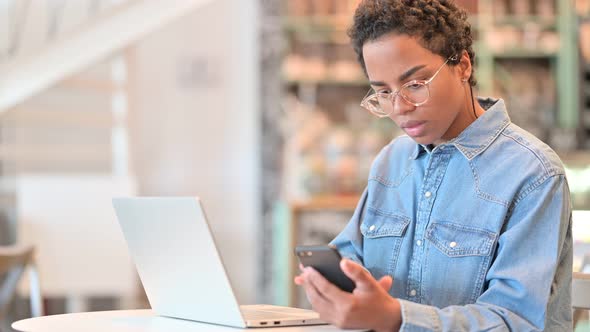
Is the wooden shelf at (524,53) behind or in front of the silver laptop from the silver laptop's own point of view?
in front

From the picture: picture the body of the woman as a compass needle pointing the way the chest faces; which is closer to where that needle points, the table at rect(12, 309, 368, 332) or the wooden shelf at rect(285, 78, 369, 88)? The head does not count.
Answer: the table

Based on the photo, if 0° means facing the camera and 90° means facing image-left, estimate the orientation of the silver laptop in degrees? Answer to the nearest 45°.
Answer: approximately 225°

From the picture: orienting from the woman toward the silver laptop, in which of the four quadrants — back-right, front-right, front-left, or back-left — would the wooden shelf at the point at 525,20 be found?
back-right

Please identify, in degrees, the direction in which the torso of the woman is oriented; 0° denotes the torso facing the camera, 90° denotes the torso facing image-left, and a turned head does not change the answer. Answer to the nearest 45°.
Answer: approximately 45°

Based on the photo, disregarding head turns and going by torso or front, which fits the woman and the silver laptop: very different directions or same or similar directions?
very different directions

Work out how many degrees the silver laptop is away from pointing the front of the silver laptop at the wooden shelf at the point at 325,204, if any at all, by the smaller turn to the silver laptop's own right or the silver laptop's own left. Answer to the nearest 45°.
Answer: approximately 45° to the silver laptop's own left

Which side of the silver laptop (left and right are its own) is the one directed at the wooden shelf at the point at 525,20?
front

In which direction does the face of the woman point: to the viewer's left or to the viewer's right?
to the viewer's left

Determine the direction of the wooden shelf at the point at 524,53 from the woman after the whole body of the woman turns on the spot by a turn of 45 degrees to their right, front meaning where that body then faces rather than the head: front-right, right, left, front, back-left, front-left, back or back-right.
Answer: right

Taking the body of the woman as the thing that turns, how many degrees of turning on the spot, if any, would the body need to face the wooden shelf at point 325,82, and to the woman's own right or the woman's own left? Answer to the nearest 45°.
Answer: approximately 135° to the woman's own right

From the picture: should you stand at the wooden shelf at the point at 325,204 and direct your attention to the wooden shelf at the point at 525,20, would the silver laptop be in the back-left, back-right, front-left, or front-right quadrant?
back-right
